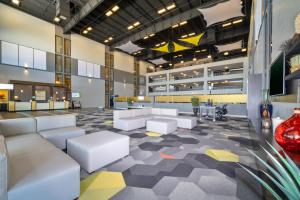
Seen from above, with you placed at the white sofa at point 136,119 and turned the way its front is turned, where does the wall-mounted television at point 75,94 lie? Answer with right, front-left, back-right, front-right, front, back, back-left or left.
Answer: back-right

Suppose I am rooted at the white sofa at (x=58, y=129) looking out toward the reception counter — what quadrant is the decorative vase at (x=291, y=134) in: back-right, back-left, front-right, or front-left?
back-right

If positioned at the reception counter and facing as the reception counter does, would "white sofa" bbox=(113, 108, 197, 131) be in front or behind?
in front

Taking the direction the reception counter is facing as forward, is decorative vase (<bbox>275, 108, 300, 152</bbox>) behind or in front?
in front

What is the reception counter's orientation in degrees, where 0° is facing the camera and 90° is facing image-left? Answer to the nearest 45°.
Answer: approximately 315°

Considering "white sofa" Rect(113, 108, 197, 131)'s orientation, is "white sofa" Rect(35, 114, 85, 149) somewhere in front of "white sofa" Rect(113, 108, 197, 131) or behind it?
in front

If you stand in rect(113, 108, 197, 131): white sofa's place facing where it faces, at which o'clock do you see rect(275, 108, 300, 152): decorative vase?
The decorative vase is roughly at 11 o'clock from the white sofa.
